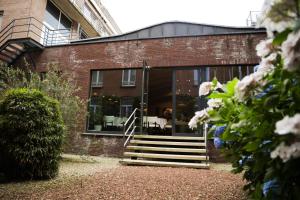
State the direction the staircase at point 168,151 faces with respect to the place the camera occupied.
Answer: facing the viewer

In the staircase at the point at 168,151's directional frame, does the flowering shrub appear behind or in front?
in front

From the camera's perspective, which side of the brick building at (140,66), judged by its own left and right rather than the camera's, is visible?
front

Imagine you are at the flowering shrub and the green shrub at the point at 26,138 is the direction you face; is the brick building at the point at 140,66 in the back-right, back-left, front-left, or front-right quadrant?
front-right

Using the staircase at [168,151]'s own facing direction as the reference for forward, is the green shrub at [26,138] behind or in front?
in front

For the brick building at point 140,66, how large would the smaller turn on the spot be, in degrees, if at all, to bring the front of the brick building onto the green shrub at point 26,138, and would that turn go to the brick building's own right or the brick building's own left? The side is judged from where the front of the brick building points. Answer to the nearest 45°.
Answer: approximately 45° to the brick building's own right

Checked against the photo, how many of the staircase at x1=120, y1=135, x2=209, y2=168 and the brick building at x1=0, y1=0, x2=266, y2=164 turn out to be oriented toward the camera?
2

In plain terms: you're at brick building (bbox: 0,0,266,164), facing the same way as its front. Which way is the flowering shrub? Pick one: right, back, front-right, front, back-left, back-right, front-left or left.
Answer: front

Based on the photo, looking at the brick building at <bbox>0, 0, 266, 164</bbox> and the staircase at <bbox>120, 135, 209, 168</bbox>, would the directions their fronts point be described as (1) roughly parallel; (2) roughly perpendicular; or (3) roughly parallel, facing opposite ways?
roughly parallel
